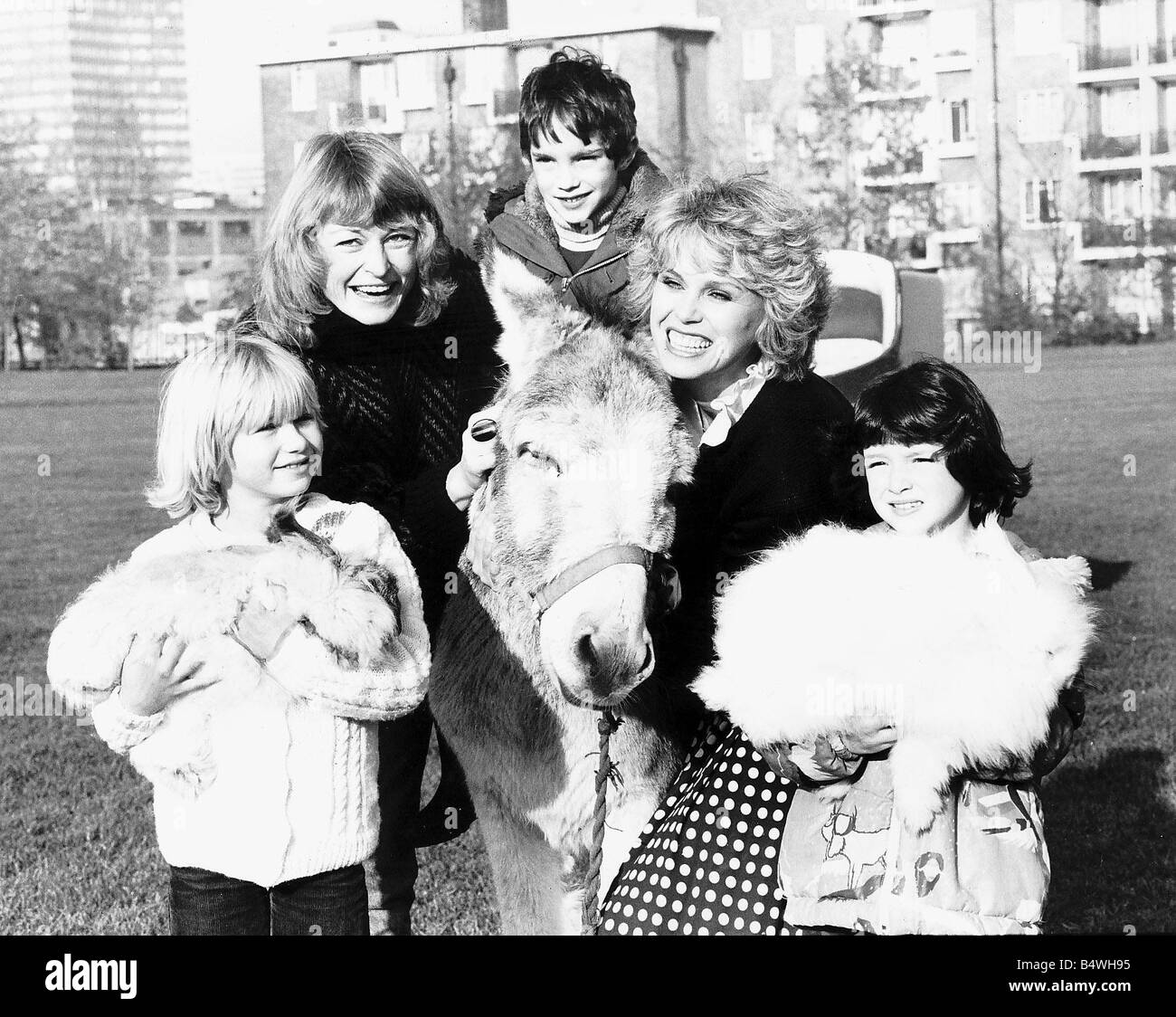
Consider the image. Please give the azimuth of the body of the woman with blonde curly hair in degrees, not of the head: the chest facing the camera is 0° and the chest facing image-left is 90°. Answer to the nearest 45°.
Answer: approximately 45°

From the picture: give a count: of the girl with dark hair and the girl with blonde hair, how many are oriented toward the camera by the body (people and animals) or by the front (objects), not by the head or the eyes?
2

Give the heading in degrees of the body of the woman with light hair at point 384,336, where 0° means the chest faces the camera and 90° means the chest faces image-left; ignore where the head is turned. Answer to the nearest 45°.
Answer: approximately 0°

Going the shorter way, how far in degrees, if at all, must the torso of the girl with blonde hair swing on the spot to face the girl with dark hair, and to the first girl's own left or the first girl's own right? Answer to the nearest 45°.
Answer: approximately 45° to the first girl's own left

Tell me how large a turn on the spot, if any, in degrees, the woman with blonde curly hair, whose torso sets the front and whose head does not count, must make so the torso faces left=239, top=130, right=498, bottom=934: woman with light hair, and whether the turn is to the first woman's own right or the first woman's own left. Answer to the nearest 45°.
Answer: approximately 90° to the first woman's own right

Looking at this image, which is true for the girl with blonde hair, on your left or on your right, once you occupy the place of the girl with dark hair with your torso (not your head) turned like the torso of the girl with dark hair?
on your right
